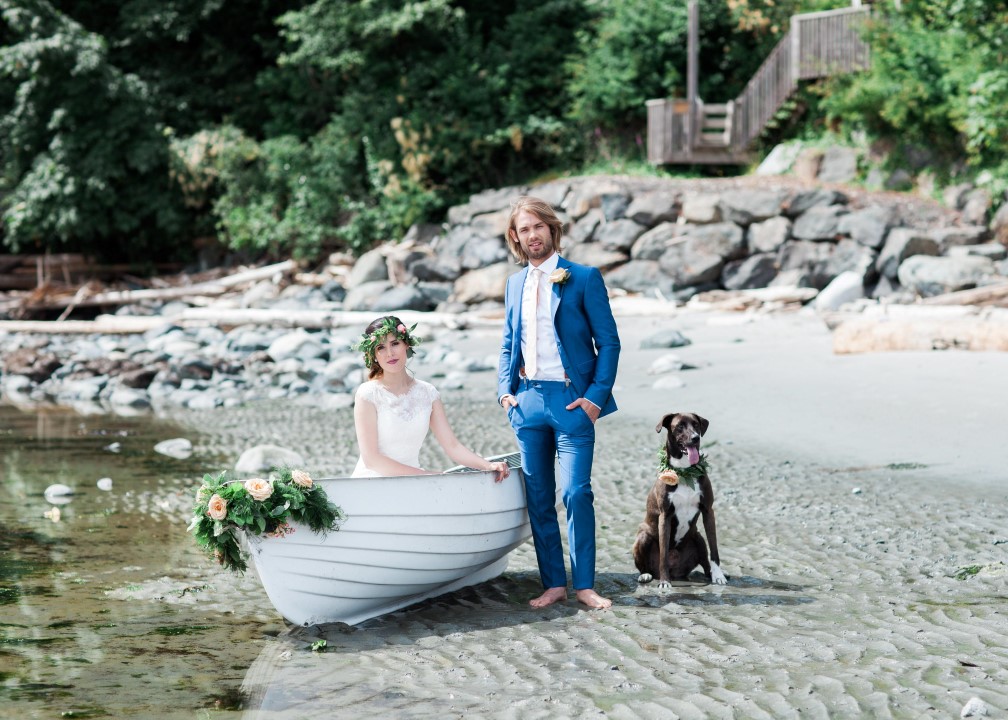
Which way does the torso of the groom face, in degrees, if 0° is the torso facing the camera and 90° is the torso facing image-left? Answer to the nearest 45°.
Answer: approximately 0°

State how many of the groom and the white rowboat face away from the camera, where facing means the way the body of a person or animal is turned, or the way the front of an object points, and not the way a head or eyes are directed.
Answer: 0

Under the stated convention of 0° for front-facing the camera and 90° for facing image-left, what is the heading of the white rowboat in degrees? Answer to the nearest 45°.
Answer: approximately 45°

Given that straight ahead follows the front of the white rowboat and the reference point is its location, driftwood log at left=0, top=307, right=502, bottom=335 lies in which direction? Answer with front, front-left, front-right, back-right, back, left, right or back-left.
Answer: back-right

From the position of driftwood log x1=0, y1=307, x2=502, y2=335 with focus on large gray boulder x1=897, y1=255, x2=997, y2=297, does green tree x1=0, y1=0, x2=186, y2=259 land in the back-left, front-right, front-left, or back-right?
back-left

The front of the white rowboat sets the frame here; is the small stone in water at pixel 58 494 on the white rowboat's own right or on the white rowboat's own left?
on the white rowboat's own right

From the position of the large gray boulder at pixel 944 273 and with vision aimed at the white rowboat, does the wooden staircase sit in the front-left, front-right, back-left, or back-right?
back-right

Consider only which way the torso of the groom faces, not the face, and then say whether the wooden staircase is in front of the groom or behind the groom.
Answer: behind

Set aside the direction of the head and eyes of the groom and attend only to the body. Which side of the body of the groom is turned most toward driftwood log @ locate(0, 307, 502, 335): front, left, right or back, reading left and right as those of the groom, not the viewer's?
back

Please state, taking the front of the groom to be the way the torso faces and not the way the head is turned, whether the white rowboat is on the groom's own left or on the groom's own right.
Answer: on the groom's own right

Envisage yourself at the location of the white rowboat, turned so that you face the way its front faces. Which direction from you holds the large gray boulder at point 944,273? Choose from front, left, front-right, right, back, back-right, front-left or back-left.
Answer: back

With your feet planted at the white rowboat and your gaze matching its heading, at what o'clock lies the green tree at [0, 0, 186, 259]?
The green tree is roughly at 4 o'clock from the white rowboat.

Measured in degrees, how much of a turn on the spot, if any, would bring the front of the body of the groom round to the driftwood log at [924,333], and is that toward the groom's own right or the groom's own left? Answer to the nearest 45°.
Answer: approximately 135° to the groom's own left

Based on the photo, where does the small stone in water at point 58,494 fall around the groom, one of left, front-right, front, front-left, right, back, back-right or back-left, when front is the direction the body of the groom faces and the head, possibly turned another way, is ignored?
back-right
